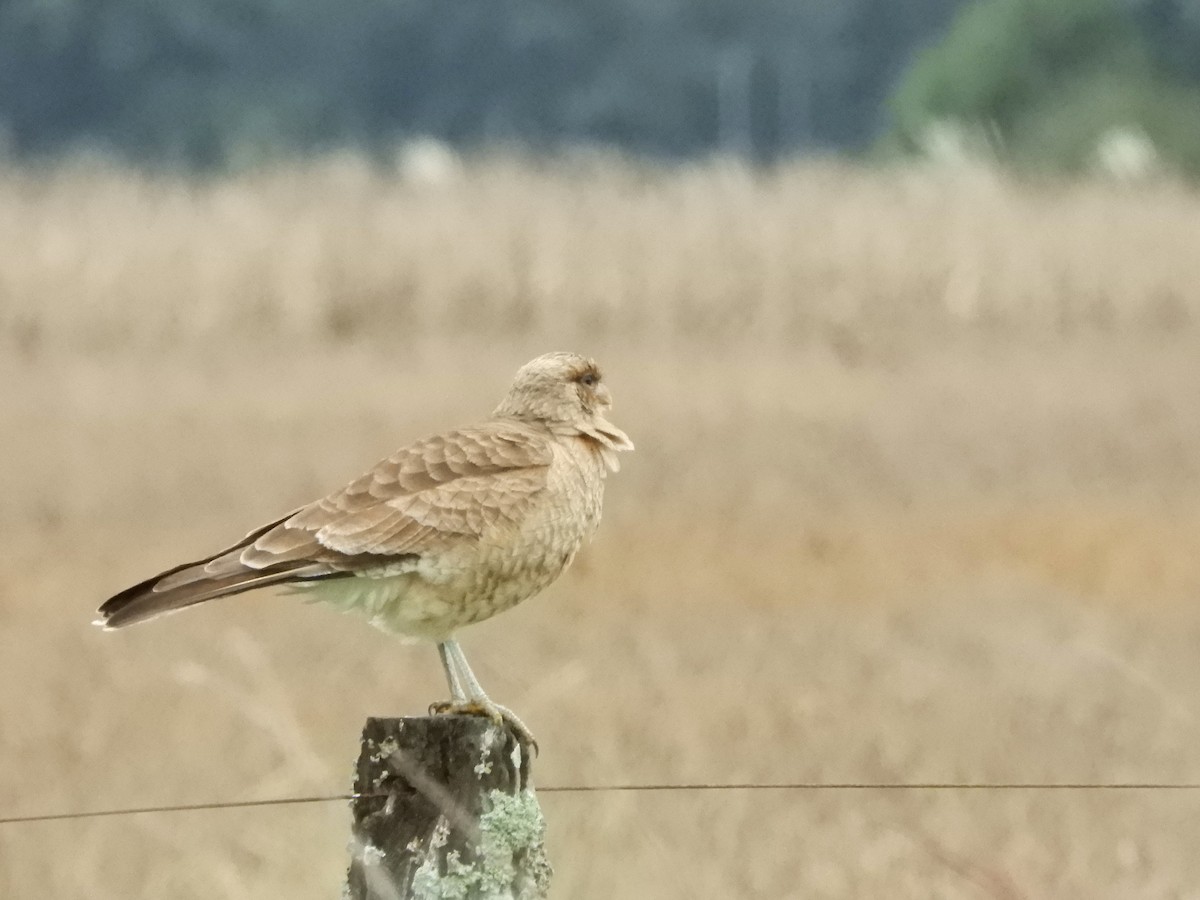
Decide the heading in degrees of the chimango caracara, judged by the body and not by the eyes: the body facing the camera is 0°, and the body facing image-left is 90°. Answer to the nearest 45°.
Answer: approximately 270°
